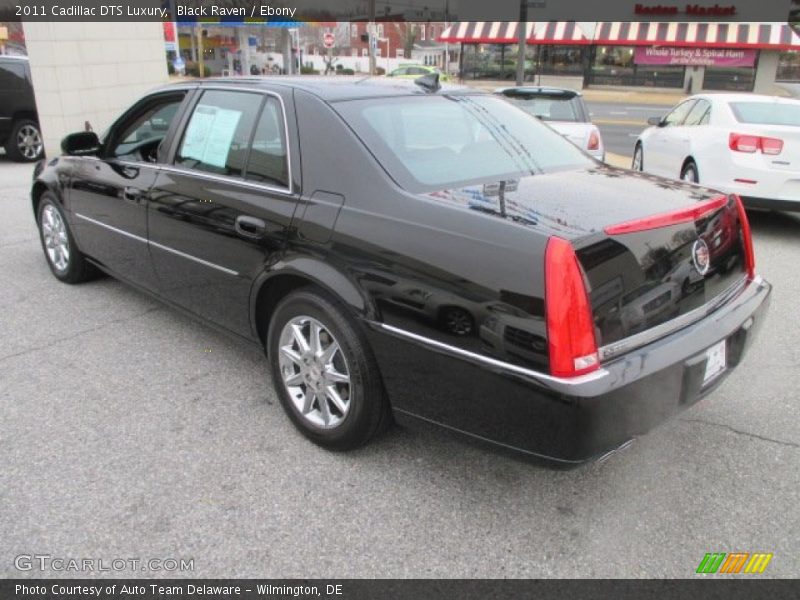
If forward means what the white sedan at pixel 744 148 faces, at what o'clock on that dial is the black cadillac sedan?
The black cadillac sedan is roughly at 8 o'clock from the white sedan.

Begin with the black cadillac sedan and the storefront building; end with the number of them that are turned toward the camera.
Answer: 1

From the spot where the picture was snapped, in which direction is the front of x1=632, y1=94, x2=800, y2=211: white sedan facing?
facing away from the viewer and to the left of the viewer

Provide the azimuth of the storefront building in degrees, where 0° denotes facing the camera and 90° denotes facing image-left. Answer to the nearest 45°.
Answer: approximately 0°

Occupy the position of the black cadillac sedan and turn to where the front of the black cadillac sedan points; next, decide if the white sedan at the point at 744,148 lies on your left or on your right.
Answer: on your right

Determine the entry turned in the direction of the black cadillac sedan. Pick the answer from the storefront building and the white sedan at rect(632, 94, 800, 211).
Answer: the storefront building

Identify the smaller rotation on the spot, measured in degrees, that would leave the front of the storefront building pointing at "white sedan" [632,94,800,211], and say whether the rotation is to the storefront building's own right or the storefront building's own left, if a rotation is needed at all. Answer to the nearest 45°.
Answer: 0° — it already faces it

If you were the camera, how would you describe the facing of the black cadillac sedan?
facing away from the viewer and to the left of the viewer

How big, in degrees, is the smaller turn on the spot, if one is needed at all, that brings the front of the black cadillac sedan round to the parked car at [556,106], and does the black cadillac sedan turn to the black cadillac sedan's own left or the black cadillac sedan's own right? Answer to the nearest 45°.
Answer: approximately 45° to the black cadillac sedan's own right

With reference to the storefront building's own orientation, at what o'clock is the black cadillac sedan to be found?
The black cadillac sedan is roughly at 12 o'clock from the storefront building.
